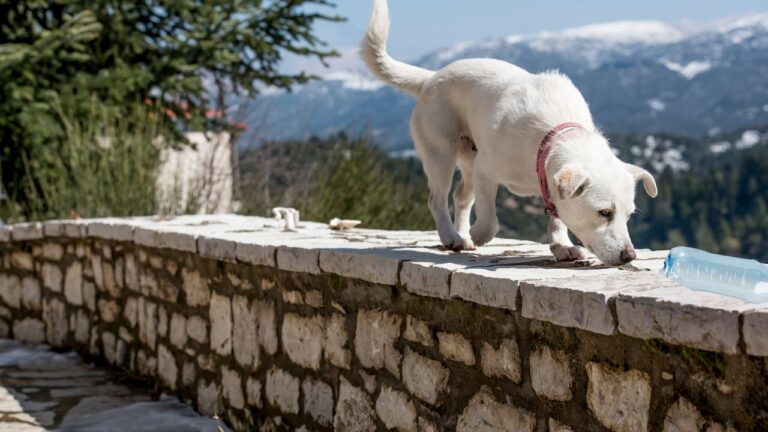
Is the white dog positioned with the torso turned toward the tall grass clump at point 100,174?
no

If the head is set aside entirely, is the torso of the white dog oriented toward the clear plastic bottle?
yes
